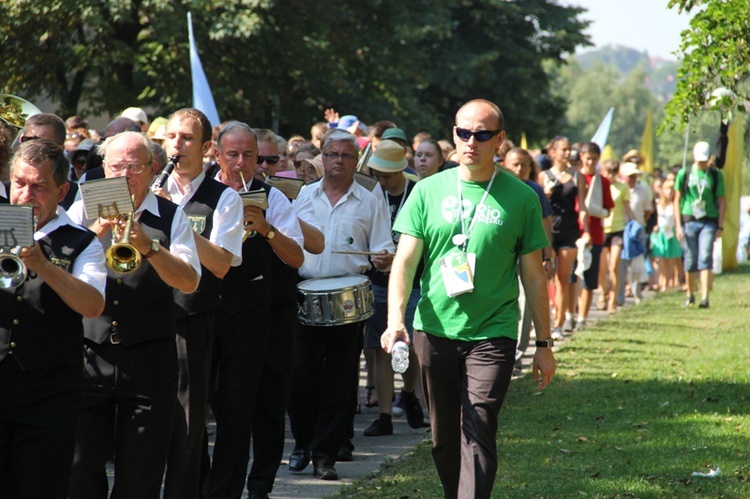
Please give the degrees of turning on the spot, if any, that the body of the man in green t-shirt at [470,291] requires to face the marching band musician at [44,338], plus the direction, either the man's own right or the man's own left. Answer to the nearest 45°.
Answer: approximately 45° to the man's own right

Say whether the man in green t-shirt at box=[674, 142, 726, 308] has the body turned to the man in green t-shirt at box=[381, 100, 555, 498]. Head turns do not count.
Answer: yes

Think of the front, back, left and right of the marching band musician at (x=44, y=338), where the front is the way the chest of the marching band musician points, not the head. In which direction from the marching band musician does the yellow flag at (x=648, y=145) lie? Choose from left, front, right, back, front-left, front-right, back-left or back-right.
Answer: back

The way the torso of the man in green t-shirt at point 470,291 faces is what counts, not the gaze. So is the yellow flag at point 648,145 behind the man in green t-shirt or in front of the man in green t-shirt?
behind

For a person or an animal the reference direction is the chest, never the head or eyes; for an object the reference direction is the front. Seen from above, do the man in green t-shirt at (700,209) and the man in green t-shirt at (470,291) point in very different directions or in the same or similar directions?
same or similar directions

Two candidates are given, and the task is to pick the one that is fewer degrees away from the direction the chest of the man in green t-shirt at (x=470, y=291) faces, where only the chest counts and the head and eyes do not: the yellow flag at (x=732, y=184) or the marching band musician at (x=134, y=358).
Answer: the marching band musician

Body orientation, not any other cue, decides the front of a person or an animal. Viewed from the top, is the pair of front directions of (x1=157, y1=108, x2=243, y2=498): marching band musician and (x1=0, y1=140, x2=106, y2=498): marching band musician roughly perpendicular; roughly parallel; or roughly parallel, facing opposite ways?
roughly parallel

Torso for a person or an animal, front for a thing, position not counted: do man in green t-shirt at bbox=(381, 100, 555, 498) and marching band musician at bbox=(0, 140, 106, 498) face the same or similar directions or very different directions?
same or similar directions

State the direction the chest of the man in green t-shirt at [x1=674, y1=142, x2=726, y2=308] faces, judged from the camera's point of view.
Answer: toward the camera

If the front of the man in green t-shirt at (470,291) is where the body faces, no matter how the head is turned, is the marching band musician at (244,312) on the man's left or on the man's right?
on the man's right

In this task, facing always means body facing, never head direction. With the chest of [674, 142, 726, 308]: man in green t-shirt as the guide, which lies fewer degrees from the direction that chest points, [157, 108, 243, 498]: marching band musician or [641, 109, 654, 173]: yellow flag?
the marching band musician

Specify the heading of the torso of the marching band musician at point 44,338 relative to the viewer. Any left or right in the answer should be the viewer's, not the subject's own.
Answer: facing the viewer and to the left of the viewer

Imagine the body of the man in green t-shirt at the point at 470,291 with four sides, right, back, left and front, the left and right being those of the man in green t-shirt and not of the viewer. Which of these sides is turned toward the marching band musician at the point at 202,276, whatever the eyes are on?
right

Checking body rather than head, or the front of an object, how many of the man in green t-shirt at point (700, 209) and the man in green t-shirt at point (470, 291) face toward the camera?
2

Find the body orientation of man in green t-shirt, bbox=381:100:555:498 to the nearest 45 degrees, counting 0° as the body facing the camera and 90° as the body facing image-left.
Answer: approximately 0°
